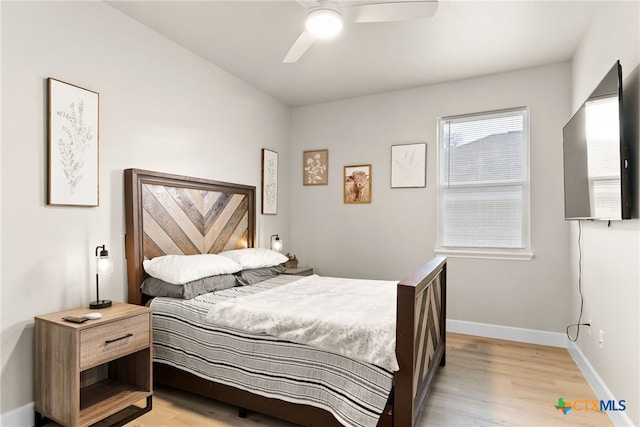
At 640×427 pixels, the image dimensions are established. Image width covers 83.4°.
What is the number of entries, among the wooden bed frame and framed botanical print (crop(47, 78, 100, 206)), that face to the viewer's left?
0

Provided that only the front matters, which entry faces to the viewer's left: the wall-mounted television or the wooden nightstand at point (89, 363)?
the wall-mounted television

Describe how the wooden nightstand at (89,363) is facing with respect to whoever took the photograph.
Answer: facing the viewer and to the right of the viewer

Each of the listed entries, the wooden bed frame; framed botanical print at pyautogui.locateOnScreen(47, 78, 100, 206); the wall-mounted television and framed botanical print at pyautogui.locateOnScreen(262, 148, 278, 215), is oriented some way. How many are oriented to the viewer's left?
1

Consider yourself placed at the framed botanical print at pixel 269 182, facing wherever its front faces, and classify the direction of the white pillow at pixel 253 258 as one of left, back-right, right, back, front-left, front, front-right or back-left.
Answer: front-right

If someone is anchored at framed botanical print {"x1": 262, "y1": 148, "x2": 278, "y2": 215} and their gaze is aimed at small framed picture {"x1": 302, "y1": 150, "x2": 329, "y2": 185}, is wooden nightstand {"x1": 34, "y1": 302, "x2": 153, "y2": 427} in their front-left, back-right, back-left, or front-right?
back-right

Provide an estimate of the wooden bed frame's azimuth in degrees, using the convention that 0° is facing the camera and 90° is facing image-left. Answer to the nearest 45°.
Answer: approximately 315°

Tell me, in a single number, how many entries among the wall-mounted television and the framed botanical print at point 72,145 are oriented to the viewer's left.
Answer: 1

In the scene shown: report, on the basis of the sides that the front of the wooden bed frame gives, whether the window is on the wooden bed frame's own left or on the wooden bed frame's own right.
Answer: on the wooden bed frame's own left

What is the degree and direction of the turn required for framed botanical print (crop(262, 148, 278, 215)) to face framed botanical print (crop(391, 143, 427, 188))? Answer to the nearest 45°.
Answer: approximately 45° to its left

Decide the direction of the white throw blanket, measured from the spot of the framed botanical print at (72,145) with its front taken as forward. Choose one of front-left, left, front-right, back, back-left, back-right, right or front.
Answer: front

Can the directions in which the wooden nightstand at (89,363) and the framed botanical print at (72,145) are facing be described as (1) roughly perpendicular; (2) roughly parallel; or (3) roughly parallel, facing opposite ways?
roughly parallel

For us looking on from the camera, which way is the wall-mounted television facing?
facing to the left of the viewer

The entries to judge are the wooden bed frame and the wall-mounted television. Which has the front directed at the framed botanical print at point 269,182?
the wall-mounted television

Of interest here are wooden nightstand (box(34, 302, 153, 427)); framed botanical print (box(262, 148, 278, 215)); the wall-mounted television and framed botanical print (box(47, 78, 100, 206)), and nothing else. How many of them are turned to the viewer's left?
1

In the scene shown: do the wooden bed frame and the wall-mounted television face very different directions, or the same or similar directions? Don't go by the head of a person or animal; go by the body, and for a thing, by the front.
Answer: very different directions

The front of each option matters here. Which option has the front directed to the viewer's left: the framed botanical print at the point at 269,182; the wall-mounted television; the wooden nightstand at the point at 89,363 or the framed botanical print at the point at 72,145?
the wall-mounted television

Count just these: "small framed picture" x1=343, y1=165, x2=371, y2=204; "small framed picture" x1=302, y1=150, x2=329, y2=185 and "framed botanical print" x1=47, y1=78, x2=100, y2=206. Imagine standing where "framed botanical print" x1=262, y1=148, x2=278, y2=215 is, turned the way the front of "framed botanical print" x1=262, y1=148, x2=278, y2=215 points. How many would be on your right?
1
